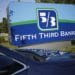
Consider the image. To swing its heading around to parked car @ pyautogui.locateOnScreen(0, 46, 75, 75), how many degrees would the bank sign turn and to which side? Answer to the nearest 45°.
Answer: approximately 45° to its right

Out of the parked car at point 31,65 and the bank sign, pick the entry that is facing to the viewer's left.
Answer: the parked car

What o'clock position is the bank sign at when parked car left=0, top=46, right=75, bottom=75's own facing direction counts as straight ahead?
The bank sign is roughly at 3 o'clock from the parked car.

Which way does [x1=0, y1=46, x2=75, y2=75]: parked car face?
to the viewer's left

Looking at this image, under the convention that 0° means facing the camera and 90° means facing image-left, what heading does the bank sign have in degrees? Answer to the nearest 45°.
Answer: approximately 315°
